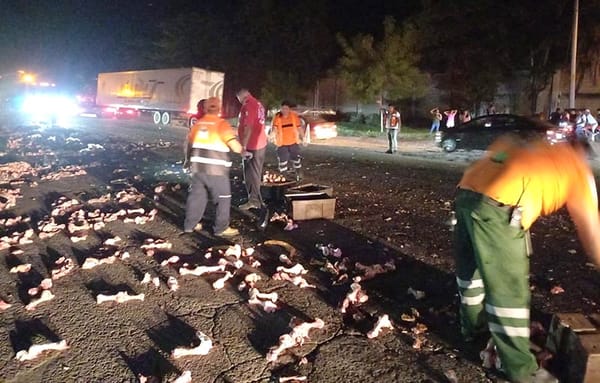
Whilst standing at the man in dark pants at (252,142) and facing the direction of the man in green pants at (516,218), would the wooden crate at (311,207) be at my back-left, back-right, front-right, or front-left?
front-left

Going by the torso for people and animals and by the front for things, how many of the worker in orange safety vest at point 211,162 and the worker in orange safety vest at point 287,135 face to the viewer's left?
0

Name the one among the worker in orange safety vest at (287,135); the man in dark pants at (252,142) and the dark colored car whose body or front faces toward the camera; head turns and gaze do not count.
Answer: the worker in orange safety vest

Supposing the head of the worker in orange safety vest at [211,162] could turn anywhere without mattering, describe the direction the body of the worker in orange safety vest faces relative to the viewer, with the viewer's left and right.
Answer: facing away from the viewer and to the right of the viewer

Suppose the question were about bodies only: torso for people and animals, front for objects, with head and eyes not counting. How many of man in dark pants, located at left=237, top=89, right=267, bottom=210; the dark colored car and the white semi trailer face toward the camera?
0

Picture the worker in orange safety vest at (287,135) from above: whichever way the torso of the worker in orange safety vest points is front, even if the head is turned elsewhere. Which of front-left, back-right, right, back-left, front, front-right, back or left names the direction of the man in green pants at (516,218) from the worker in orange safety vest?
front

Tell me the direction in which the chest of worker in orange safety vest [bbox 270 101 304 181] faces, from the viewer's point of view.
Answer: toward the camera
